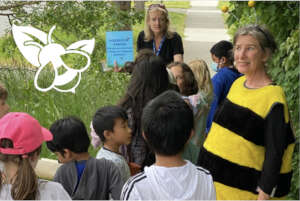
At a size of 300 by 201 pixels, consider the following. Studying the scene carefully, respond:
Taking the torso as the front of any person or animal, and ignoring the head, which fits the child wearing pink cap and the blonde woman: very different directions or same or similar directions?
very different directions

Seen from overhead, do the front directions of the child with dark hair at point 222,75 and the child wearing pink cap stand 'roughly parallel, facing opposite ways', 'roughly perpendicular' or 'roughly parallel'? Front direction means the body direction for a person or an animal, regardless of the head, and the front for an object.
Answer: roughly perpendicular

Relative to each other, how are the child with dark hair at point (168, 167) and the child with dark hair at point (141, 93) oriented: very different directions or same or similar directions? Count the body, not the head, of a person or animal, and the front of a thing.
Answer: same or similar directions

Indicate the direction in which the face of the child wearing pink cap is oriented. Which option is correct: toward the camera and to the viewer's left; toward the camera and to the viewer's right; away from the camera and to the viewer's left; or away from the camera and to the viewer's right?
away from the camera and to the viewer's right

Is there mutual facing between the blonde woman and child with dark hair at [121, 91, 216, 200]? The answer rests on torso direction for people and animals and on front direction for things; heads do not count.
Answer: yes

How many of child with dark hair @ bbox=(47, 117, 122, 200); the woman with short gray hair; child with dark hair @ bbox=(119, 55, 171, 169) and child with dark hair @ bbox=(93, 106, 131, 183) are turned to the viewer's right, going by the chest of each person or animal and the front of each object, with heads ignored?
1

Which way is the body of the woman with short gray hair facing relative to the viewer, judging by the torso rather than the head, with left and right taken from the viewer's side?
facing the viewer and to the left of the viewer

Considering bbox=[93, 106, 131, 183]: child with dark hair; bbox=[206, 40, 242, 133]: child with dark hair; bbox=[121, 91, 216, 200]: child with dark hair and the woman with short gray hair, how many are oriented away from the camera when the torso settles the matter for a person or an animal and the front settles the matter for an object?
1

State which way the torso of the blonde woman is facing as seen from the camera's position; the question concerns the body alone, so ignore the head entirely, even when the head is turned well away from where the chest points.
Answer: toward the camera

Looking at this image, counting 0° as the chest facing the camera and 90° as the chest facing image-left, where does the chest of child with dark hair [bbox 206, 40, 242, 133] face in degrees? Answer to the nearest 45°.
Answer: approximately 90°

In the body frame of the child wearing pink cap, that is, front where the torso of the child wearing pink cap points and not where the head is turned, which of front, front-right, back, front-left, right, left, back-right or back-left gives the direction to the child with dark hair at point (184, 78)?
front

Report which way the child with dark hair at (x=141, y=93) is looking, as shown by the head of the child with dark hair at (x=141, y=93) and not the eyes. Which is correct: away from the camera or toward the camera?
away from the camera

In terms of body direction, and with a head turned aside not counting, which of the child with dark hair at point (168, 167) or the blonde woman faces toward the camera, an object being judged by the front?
the blonde woman

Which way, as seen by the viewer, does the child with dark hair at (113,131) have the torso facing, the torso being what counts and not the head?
to the viewer's right

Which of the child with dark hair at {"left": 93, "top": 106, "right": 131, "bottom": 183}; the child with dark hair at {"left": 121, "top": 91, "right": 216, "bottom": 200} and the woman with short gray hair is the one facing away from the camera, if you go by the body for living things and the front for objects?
the child with dark hair at {"left": 121, "top": 91, "right": 216, "bottom": 200}

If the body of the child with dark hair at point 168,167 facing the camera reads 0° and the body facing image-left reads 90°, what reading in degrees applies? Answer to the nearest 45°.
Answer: approximately 180°
